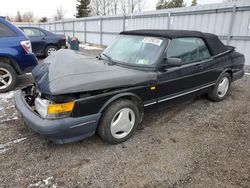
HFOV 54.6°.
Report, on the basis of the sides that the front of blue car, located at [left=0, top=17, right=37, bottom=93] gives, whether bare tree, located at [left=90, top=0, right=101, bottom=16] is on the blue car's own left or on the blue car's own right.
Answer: on the blue car's own right

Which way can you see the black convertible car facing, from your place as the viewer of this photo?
facing the viewer and to the left of the viewer

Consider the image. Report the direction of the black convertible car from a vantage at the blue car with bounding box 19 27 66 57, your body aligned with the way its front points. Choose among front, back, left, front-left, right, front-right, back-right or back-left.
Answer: left

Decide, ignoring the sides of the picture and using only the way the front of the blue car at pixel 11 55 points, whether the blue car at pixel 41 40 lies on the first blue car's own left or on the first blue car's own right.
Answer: on the first blue car's own right

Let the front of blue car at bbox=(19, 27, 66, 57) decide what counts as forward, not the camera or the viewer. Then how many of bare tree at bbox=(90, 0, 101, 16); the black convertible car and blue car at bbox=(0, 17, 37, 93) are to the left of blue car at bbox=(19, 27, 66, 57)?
2

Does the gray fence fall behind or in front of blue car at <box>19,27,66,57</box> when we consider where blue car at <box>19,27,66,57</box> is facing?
behind

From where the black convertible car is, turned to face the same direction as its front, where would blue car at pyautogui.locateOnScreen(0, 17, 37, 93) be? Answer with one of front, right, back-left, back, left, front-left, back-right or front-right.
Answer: right

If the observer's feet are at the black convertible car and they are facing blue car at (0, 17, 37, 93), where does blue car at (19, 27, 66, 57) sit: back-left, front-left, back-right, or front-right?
front-right

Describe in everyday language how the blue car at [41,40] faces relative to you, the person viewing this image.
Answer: facing to the left of the viewer

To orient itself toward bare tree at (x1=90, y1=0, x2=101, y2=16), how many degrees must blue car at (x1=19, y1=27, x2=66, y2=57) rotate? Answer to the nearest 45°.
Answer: approximately 90° to its right

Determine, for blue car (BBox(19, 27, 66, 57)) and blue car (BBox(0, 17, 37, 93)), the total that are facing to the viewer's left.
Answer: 2

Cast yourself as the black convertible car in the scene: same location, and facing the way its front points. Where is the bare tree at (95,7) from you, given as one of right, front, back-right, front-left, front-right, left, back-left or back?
back-right

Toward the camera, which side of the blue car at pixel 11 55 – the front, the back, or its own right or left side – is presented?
left

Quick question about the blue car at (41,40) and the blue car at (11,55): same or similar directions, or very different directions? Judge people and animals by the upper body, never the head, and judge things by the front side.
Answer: same or similar directions
